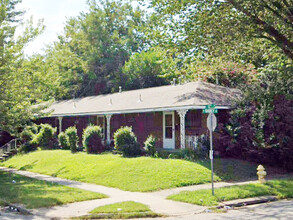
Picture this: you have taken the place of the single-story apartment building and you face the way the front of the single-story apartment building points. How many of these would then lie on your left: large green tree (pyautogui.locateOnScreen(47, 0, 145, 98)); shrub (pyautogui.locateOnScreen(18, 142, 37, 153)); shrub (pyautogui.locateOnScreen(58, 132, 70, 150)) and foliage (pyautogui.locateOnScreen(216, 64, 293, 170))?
1

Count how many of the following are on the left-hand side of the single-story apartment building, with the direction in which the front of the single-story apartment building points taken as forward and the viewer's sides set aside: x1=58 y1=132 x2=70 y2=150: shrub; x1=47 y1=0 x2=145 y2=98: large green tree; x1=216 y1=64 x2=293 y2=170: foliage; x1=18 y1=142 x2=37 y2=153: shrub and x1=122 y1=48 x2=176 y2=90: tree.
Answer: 1

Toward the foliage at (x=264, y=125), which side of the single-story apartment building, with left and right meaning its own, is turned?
left

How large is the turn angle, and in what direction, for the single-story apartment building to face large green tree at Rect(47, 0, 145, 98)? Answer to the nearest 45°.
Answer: approximately 135° to its right

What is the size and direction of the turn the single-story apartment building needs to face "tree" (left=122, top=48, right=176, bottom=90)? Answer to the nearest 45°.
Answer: approximately 135° to its right

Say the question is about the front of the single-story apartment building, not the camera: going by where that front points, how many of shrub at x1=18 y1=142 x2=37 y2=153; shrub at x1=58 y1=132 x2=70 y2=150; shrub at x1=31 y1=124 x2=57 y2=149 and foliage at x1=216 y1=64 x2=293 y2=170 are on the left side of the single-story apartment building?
1

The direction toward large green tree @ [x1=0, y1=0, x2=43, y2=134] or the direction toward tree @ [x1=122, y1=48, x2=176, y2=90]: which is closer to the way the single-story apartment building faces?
the large green tree

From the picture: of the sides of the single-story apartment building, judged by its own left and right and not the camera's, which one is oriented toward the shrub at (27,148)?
right

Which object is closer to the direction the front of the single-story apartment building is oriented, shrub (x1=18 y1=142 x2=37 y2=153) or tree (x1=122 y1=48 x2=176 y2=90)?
the shrub

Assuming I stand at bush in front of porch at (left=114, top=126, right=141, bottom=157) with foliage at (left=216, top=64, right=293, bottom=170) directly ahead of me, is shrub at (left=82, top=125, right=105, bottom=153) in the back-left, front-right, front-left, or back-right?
back-left

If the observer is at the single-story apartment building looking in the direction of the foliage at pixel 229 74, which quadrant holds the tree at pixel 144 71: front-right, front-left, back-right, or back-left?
front-left

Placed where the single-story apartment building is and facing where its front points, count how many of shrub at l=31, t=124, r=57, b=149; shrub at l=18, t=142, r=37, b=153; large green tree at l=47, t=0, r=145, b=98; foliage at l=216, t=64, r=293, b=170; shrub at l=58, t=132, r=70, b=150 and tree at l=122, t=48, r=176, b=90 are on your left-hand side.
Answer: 1

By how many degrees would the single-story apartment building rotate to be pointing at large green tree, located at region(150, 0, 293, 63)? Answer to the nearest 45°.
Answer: approximately 90° to its left

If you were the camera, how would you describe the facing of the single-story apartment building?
facing the viewer and to the left of the viewer

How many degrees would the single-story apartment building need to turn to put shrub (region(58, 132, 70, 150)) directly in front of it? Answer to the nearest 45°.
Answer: approximately 90° to its right
